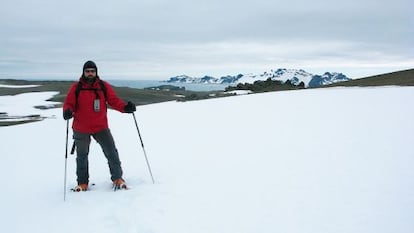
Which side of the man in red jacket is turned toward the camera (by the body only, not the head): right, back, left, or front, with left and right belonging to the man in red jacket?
front
